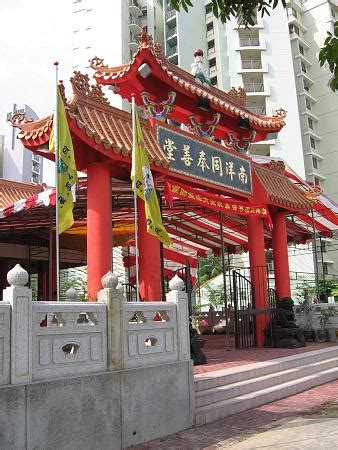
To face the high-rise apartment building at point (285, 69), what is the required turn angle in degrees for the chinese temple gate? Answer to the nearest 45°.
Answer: approximately 135° to its left

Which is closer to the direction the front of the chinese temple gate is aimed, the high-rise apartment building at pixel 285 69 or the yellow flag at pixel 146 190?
the yellow flag

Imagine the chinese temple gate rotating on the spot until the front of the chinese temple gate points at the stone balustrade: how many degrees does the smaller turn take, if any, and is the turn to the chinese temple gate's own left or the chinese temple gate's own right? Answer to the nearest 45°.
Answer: approximately 45° to the chinese temple gate's own right

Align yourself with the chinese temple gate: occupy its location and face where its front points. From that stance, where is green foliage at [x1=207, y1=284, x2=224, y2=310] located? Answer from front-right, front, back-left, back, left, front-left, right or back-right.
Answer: back-left

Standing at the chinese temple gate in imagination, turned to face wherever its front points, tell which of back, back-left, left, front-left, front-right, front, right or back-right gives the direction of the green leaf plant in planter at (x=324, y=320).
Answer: left

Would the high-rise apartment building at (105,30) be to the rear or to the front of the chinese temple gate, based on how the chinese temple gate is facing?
to the rear
